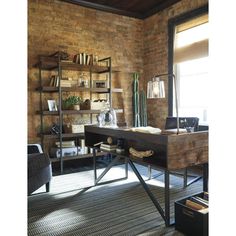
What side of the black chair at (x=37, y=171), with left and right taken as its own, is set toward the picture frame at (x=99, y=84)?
front

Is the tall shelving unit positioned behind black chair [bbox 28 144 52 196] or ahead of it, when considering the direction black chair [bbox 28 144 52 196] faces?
ahead

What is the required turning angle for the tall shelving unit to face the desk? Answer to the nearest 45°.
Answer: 0° — it already faces it

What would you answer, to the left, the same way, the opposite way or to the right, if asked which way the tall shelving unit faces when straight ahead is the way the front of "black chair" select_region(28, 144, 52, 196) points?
to the right

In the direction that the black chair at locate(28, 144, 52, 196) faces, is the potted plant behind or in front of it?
in front

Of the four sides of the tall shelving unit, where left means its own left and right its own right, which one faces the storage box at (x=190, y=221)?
front

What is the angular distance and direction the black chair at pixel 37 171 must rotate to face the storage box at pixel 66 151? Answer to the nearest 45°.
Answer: approximately 45° to its left

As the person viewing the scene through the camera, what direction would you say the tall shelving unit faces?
facing the viewer and to the right of the viewer

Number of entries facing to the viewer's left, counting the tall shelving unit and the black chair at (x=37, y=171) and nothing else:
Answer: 0

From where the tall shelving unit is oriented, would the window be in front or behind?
in front
